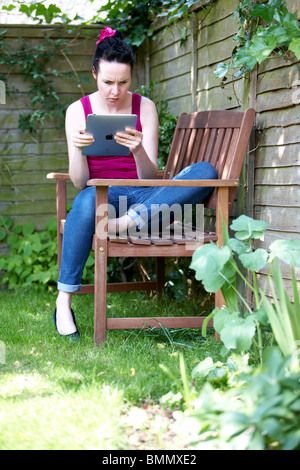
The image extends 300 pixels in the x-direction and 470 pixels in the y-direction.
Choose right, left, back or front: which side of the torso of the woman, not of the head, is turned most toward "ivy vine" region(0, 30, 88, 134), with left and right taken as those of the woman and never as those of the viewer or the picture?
back

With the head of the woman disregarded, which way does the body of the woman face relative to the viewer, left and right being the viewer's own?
facing the viewer
